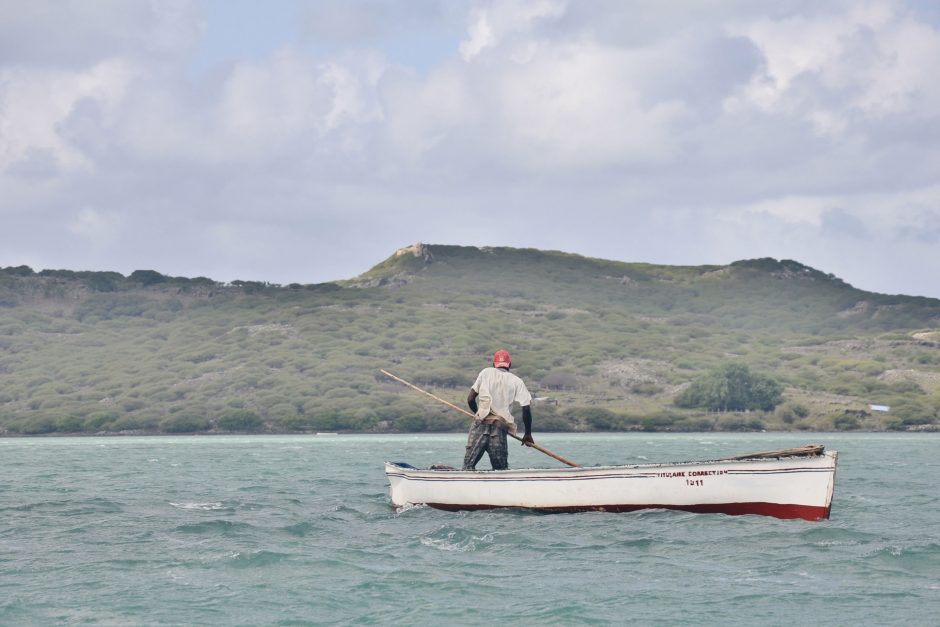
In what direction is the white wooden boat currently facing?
to the viewer's right

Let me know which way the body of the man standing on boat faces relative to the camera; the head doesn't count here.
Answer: away from the camera

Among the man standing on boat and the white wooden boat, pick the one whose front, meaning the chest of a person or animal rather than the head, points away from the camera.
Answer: the man standing on boat

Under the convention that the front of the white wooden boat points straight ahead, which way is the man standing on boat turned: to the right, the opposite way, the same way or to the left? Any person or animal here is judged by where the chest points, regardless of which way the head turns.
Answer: to the left

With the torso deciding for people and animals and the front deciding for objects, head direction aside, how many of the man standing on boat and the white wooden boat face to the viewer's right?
1
